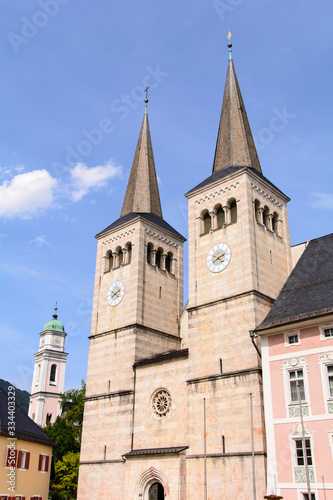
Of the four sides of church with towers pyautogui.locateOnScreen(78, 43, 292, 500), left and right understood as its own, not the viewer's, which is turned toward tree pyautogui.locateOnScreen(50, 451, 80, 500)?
right

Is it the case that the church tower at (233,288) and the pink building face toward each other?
no

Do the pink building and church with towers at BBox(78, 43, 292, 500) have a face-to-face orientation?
no

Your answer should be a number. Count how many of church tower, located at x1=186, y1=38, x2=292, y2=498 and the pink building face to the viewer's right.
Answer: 0

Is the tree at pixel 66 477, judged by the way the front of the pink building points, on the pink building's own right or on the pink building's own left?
on the pink building's own right

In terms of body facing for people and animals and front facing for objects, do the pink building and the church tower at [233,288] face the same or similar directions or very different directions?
same or similar directions

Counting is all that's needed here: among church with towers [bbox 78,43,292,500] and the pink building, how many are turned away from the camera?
0

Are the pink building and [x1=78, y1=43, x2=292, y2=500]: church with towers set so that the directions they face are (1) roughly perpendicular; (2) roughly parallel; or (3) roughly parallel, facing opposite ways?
roughly parallel

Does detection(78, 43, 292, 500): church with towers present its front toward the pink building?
no

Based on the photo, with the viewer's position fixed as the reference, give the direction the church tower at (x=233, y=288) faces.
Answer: facing the viewer and to the left of the viewer

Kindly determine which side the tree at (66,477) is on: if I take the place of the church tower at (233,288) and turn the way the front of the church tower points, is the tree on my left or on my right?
on my right

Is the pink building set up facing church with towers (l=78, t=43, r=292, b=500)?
no
